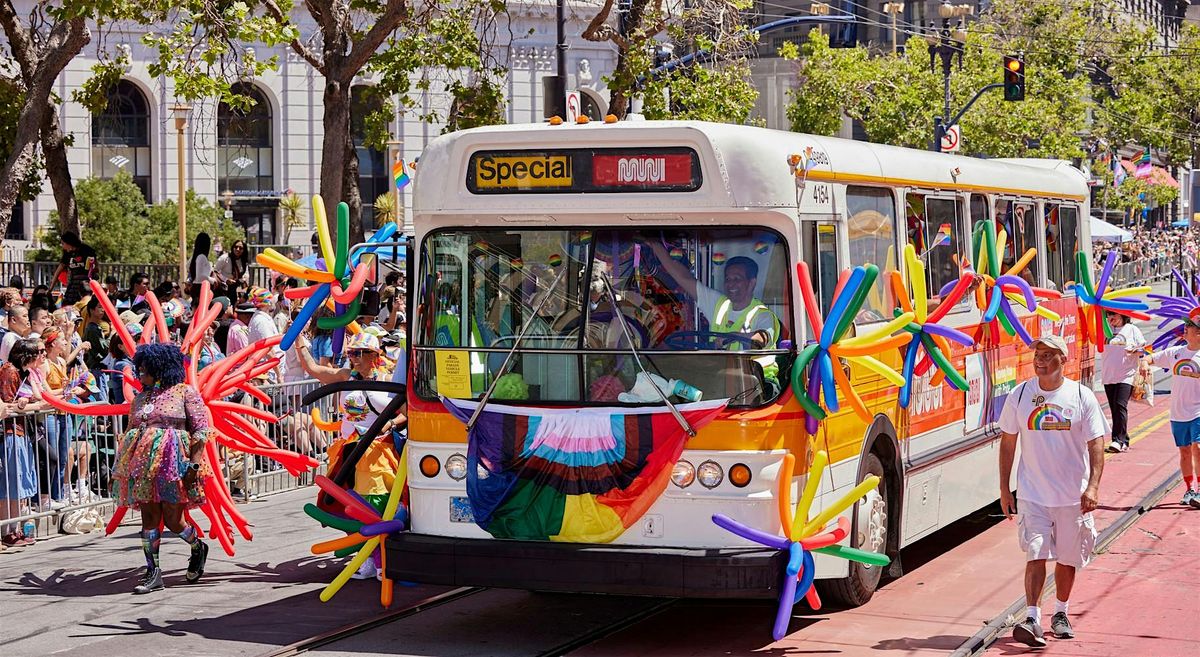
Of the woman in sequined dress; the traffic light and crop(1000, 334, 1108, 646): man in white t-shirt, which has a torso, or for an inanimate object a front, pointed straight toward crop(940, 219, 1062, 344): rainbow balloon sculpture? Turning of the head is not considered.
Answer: the traffic light

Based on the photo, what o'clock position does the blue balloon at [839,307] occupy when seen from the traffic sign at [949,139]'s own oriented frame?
The blue balloon is roughly at 12 o'clock from the traffic sign.

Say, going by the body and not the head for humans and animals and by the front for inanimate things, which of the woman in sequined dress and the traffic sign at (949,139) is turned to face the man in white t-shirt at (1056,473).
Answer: the traffic sign

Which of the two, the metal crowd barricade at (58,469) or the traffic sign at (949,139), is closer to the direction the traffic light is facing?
the metal crowd barricade

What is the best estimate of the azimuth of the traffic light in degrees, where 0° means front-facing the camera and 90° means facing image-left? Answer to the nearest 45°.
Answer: approximately 0°

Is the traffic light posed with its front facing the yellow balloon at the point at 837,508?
yes

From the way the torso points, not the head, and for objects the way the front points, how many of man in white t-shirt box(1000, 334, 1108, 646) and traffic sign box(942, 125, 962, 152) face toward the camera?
2

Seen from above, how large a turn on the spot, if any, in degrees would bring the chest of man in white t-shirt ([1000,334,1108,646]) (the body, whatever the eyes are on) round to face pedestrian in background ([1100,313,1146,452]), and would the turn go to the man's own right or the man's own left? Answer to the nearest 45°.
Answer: approximately 180°
